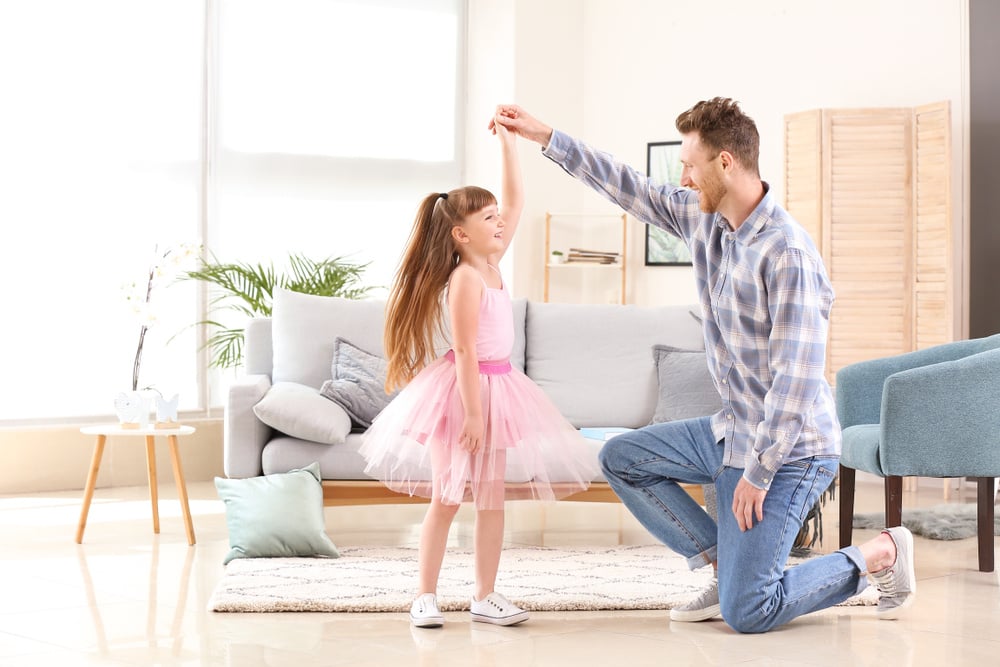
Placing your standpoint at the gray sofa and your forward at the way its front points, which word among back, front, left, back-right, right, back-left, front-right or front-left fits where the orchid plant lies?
right

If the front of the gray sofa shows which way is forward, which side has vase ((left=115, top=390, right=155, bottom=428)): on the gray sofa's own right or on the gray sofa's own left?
on the gray sofa's own right

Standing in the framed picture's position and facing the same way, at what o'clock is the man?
The man is roughly at 12 o'clock from the framed picture.

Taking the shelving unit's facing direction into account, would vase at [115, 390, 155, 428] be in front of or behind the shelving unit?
in front

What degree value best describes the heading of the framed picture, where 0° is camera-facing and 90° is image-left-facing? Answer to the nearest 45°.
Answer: approximately 0°

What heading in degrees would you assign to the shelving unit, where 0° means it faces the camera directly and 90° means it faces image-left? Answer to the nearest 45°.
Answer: approximately 0°

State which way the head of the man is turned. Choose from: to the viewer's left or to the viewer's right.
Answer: to the viewer's left

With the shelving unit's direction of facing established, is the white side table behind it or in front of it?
in front

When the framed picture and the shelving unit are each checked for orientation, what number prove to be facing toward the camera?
2

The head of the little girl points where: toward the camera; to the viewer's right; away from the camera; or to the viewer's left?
to the viewer's right

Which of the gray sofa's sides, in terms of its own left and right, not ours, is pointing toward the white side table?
right
